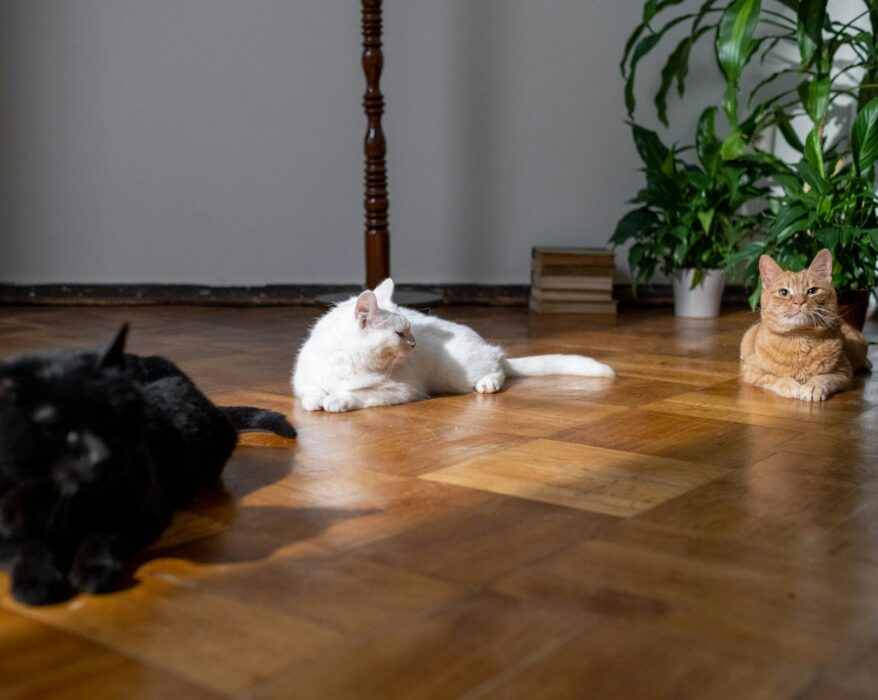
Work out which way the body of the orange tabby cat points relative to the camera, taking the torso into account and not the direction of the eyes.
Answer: toward the camera

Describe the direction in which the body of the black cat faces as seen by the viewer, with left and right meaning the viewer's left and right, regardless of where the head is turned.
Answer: facing the viewer and to the left of the viewer

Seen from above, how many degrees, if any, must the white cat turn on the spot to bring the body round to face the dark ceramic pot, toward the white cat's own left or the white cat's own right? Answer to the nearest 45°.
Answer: approximately 180°

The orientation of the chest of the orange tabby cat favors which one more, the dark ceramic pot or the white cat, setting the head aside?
the white cat

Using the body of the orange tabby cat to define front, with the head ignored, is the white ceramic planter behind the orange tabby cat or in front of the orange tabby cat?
behind

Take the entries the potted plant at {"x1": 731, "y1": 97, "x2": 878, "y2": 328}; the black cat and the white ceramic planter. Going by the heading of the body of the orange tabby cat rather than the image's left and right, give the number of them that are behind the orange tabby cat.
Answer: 2

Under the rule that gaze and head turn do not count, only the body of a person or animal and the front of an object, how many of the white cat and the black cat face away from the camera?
0

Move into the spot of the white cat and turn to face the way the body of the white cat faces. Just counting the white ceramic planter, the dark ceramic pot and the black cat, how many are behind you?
2

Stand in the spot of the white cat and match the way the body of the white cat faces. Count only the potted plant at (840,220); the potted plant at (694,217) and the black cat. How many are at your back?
2

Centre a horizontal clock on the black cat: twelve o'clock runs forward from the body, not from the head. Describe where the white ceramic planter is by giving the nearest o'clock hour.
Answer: The white ceramic planter is roughly at 6 o'clock from the black cat.

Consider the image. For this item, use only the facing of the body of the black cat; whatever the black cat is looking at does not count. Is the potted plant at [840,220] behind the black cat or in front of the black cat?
behind

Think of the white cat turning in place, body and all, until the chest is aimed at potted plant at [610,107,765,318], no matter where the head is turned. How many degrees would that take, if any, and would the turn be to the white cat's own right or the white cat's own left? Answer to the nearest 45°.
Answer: approximately 180°

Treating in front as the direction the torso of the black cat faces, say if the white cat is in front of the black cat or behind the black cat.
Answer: behind

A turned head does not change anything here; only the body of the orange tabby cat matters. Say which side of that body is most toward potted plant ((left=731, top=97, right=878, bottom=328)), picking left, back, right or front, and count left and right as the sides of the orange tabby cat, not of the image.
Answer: back
